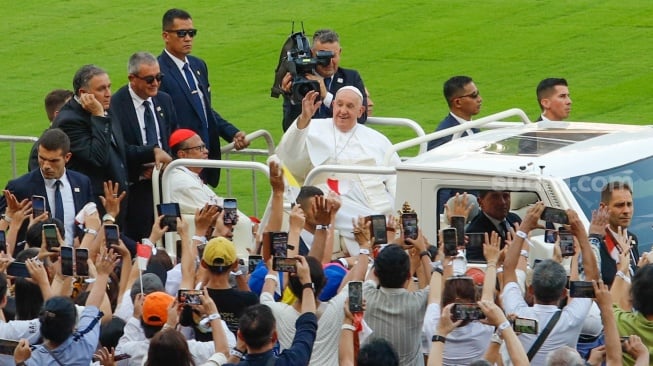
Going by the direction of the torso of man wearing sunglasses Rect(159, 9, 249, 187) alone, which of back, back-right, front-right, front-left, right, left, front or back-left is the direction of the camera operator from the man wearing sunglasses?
front-left

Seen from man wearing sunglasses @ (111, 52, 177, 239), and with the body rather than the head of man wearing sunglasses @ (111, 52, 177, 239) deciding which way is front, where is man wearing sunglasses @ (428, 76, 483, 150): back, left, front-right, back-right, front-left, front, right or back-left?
front-left

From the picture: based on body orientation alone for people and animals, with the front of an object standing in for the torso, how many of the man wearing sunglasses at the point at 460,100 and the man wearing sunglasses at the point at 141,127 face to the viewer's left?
0

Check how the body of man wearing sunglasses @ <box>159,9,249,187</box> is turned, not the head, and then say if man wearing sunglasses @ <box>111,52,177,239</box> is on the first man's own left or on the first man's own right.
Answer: on the first man's own right

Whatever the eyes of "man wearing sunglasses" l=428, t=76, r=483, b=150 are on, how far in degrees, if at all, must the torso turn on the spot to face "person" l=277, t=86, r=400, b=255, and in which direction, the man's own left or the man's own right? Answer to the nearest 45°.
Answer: approximately 135° to the man's own right

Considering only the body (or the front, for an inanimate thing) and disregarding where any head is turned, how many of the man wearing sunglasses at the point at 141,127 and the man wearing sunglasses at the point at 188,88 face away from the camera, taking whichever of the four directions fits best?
0

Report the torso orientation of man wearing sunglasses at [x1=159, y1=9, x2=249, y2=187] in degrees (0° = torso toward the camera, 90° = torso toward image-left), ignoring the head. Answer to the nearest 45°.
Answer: approximately 315°

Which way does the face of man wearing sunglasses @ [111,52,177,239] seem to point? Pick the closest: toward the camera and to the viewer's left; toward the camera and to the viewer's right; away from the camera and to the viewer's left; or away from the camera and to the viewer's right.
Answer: toward the camera and to the viewer's right

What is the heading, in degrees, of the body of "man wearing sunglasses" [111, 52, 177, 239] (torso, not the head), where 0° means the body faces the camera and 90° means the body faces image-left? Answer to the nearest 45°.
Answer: approximately 315°
